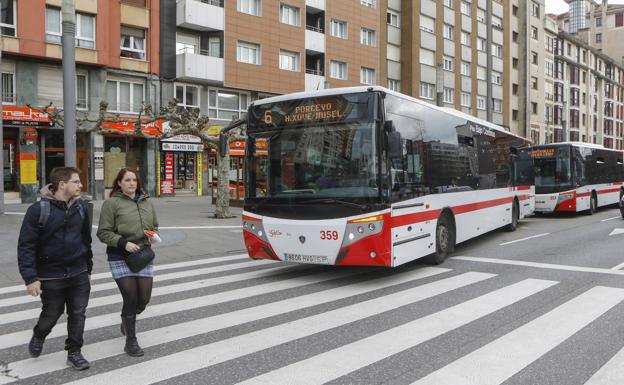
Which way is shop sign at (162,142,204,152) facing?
toward the camera

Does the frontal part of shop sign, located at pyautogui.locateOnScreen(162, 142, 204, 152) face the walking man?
yes

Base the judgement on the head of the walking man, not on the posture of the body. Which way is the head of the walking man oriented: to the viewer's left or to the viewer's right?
to the viewer's right

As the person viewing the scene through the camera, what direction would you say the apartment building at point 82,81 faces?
facing the viewer and to the right of the viewer

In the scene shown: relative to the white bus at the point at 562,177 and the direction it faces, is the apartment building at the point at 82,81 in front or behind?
in front

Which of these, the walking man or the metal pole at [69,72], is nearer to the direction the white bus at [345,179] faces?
the walking man

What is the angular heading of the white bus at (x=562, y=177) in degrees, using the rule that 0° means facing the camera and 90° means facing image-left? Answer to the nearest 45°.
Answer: approximately 45°

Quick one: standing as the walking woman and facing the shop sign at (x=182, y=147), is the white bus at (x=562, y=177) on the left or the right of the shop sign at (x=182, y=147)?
right

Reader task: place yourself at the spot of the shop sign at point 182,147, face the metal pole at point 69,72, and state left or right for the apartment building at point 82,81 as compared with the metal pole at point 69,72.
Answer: right

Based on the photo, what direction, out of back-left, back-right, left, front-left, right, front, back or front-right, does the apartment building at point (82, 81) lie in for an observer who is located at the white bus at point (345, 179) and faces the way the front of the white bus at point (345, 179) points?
right

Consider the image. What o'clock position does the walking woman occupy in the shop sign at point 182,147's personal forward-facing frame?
The walking woman is roughly at 12 o'clock from the shop sign.

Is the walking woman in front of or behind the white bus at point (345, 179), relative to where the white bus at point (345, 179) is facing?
in front

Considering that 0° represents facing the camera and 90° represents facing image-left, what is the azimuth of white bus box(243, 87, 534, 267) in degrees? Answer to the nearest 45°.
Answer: approximately 45°

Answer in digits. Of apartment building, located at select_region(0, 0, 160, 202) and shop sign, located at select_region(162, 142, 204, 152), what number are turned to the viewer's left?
0

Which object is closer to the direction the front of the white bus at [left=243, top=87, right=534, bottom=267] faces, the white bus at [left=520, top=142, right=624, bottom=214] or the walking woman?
the walking woman
